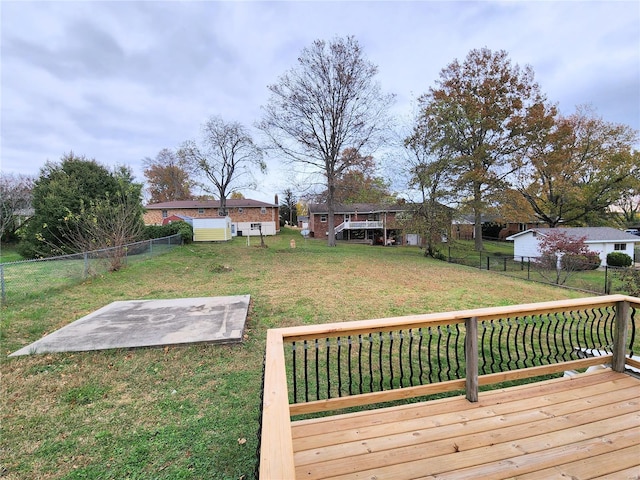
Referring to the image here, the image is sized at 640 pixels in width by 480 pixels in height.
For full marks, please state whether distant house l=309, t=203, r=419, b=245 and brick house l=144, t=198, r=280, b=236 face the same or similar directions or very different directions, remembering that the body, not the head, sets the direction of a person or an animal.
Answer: same or similar directions

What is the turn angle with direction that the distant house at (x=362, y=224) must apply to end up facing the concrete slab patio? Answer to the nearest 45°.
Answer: approximately 180°

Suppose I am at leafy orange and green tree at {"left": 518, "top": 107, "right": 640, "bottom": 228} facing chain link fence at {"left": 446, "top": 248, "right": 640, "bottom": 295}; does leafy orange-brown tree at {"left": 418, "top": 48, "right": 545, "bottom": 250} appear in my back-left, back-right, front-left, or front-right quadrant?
front-right

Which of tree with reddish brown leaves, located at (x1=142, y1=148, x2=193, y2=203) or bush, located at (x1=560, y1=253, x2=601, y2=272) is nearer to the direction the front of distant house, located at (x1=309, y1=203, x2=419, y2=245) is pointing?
the tree with reddish brown leaves

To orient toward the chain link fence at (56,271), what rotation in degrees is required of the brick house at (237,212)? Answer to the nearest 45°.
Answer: approximately 180°

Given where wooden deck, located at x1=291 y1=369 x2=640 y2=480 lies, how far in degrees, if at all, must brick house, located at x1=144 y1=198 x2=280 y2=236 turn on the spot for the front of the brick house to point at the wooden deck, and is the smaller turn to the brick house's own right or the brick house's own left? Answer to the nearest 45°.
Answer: approximately 180°

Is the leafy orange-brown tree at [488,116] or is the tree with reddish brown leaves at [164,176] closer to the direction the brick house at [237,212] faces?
the tree with reddish brown leaves

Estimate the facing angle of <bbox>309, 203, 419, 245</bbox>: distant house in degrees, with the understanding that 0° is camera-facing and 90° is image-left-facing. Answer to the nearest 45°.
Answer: approximately 180°

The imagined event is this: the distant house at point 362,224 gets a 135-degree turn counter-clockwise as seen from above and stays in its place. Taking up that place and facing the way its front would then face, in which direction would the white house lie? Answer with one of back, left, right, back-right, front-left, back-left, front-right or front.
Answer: left

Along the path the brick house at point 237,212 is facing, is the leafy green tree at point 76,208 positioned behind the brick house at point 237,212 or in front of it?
behind

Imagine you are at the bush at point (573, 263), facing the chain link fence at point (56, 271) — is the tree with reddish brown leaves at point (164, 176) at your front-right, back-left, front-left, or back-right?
front-right

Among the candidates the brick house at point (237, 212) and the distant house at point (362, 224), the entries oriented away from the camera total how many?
2

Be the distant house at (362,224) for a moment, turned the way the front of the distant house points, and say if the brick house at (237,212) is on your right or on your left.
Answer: on your left
